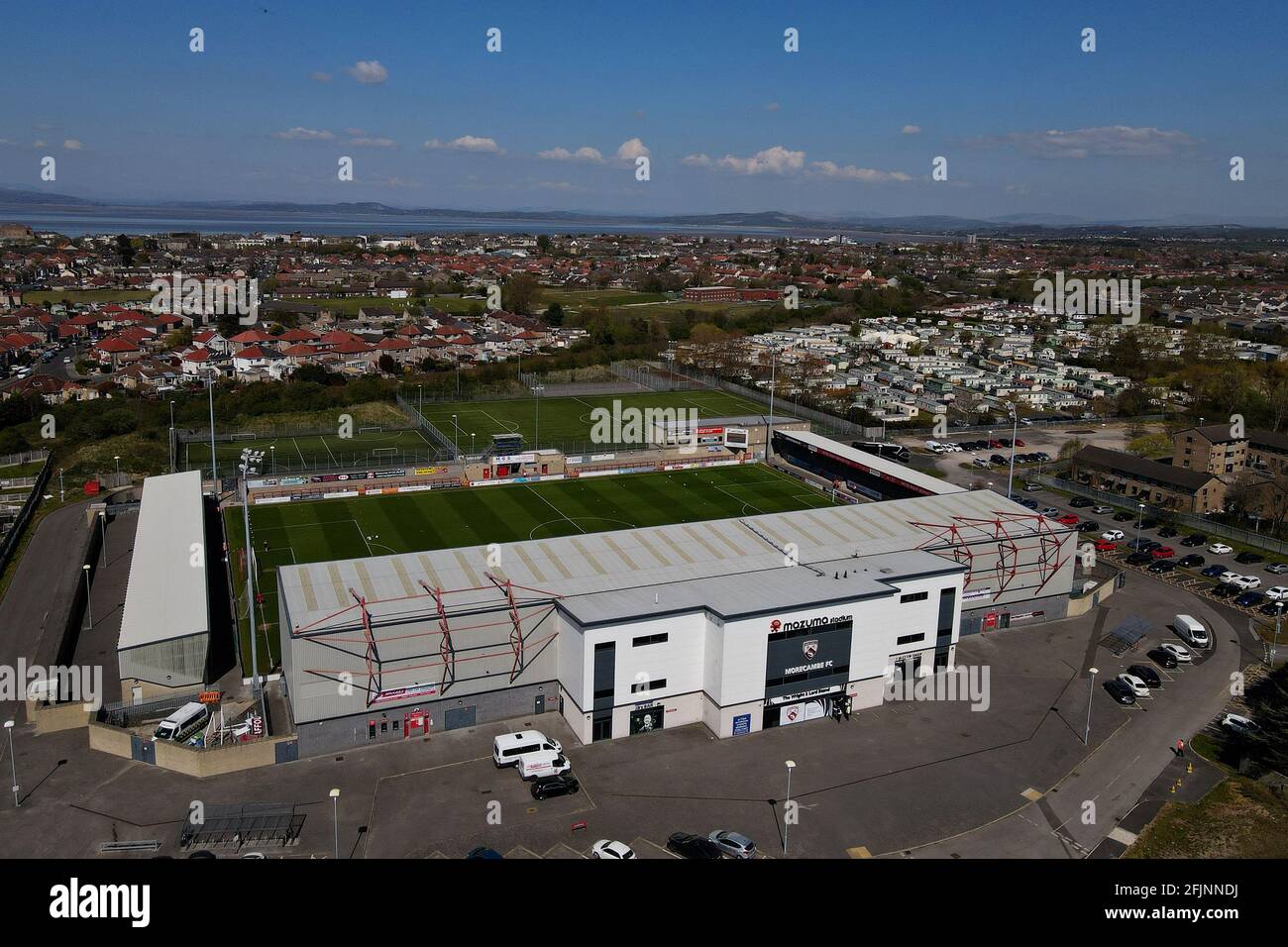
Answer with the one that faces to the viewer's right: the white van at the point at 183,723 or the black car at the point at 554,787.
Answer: the black car

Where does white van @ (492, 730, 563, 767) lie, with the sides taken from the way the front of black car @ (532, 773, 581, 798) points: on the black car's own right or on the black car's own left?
on the black car's own left

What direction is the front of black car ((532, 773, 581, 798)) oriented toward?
to the viewer's right
